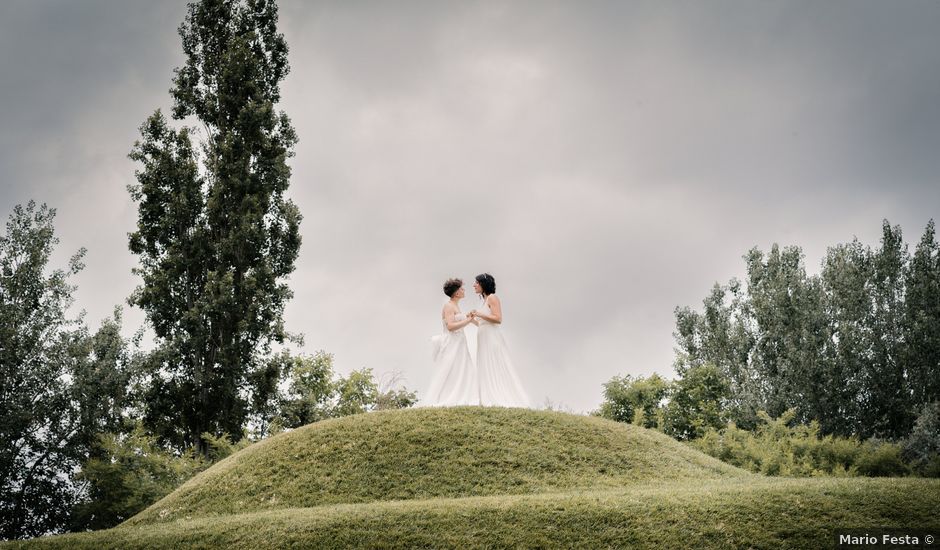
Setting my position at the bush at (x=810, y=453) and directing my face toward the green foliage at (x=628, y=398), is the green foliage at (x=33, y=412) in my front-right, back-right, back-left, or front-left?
front-left

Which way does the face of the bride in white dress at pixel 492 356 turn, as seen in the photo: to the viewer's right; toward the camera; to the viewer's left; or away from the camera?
to the viewer's left

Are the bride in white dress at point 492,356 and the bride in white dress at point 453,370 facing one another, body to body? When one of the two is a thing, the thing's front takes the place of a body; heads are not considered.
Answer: yes

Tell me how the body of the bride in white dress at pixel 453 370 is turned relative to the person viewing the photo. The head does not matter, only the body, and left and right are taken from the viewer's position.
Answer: facing to the right of the viewer

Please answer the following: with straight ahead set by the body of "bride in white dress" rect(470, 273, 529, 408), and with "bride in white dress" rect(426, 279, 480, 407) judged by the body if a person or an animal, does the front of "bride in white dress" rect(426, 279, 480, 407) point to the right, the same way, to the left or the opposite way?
the opposite way

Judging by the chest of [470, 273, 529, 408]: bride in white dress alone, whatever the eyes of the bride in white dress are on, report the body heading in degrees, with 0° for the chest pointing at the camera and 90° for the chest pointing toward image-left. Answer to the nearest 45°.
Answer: approximately 90°

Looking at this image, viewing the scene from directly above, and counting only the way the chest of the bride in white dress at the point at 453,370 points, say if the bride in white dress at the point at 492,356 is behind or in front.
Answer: in front

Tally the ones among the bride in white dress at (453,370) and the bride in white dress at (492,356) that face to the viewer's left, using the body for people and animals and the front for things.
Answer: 1

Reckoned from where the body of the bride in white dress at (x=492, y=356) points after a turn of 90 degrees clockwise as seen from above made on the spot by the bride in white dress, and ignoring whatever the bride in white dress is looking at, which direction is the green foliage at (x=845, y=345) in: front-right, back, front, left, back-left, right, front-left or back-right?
front-right

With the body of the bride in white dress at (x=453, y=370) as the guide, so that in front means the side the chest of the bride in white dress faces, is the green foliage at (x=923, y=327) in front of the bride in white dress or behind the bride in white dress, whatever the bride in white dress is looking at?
in front

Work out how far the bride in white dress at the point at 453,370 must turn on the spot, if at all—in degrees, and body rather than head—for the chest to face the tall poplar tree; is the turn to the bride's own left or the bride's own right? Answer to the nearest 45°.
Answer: approximately 135° to the bride's own left

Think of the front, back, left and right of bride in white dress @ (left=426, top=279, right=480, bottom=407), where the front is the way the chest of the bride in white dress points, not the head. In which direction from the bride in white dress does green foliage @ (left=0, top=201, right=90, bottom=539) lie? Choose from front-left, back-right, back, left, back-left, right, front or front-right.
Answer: back-left

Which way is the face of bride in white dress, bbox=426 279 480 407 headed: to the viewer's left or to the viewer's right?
to the viewer's right

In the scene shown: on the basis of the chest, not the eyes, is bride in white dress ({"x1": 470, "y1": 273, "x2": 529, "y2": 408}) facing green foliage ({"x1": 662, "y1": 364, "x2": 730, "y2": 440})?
no
